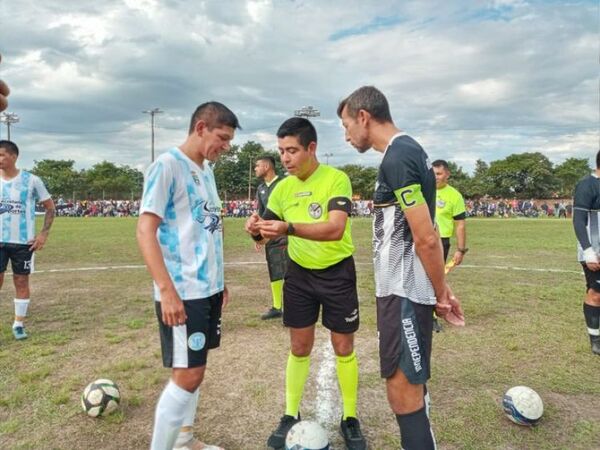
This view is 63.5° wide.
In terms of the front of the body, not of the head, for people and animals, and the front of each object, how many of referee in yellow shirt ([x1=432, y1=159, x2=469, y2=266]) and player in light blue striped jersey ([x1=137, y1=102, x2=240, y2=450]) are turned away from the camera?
0

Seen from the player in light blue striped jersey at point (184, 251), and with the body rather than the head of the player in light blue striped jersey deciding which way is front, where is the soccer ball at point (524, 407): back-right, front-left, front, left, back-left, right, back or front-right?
front-left

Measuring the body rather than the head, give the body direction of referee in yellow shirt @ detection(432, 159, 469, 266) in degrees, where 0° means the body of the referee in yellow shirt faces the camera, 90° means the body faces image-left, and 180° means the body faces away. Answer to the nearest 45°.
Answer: approximately 45°

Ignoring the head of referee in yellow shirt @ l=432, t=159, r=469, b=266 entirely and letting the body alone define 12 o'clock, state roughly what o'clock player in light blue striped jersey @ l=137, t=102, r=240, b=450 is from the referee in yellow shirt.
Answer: The player in light blue striped jersey is roughly at 11 o'clock from the referee in yellow shirt.

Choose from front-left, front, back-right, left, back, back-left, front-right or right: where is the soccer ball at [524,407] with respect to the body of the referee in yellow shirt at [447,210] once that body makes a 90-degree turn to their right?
back-left

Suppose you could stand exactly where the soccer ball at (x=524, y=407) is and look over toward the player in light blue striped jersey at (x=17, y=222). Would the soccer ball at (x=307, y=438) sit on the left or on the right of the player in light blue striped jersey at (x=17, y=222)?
left

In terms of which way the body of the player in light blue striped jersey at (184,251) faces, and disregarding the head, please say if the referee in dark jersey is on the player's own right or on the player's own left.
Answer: on the player's own left

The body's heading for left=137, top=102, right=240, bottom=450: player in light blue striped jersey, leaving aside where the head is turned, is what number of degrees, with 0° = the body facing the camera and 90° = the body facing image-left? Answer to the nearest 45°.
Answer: approximately 315°

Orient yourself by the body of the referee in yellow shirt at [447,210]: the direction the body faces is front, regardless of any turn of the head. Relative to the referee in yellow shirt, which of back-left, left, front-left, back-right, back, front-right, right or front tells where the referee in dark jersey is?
front-right
